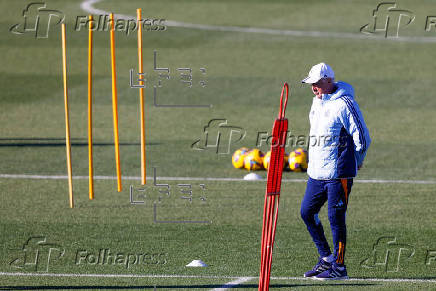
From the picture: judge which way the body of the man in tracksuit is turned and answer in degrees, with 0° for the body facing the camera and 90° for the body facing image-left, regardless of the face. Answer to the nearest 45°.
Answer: approximately 45°

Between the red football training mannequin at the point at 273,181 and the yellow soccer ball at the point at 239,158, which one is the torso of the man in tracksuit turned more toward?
the red football training mannequin

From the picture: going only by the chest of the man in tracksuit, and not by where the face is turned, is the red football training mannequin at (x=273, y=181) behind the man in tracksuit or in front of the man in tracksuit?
in front

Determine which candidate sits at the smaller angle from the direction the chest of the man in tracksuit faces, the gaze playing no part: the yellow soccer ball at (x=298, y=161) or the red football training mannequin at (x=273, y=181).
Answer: the red football training mannequin

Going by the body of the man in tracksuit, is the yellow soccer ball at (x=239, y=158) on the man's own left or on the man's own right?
on the man's own right

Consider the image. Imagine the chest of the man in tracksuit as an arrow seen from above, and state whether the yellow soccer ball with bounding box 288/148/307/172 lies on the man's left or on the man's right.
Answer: on the man's right
